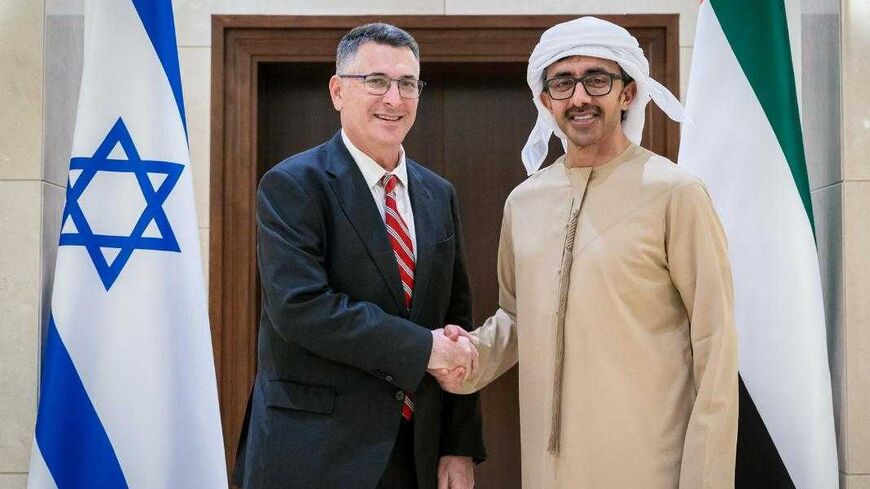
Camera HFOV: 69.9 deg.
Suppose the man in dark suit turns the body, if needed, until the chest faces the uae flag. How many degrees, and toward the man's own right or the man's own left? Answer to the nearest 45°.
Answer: approximately 45° to the man's own left

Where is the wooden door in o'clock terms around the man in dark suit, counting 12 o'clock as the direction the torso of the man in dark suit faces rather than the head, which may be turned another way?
The wooden door is roughly at 8 o'clock from the man in dark suit.

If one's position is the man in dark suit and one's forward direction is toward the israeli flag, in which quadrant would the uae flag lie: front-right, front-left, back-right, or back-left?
back-right

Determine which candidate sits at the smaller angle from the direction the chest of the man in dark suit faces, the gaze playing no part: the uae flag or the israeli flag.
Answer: the uae flag

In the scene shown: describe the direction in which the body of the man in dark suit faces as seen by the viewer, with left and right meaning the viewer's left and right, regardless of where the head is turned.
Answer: facing the viewer and to the right of the viewer
